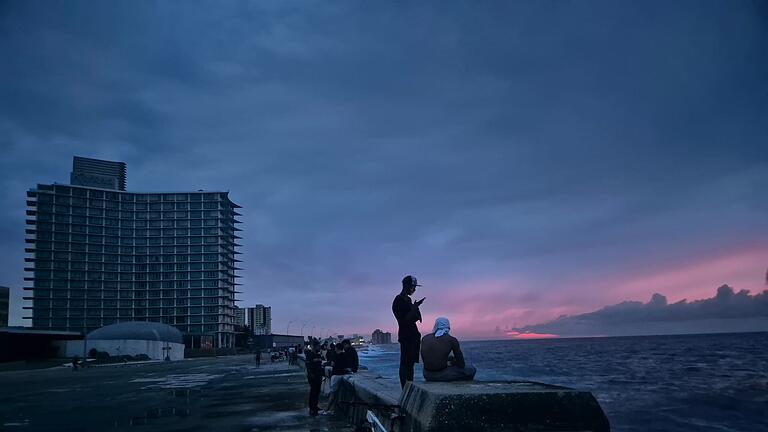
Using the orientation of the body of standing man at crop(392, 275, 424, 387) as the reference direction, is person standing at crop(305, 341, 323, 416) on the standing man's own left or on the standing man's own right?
on the standing man's own left

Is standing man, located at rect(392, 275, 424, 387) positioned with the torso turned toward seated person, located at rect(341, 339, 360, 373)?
no

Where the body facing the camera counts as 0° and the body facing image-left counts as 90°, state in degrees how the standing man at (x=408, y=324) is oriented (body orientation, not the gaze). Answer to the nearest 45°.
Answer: approximately 270°

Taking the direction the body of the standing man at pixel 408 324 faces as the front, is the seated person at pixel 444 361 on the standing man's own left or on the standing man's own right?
on the standing man's own right

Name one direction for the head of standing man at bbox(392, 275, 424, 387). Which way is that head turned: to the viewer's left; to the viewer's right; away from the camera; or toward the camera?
to the viewer's right
